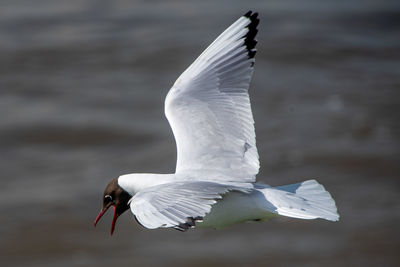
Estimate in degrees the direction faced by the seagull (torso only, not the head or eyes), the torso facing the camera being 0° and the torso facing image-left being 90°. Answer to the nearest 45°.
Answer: approximately 90°
